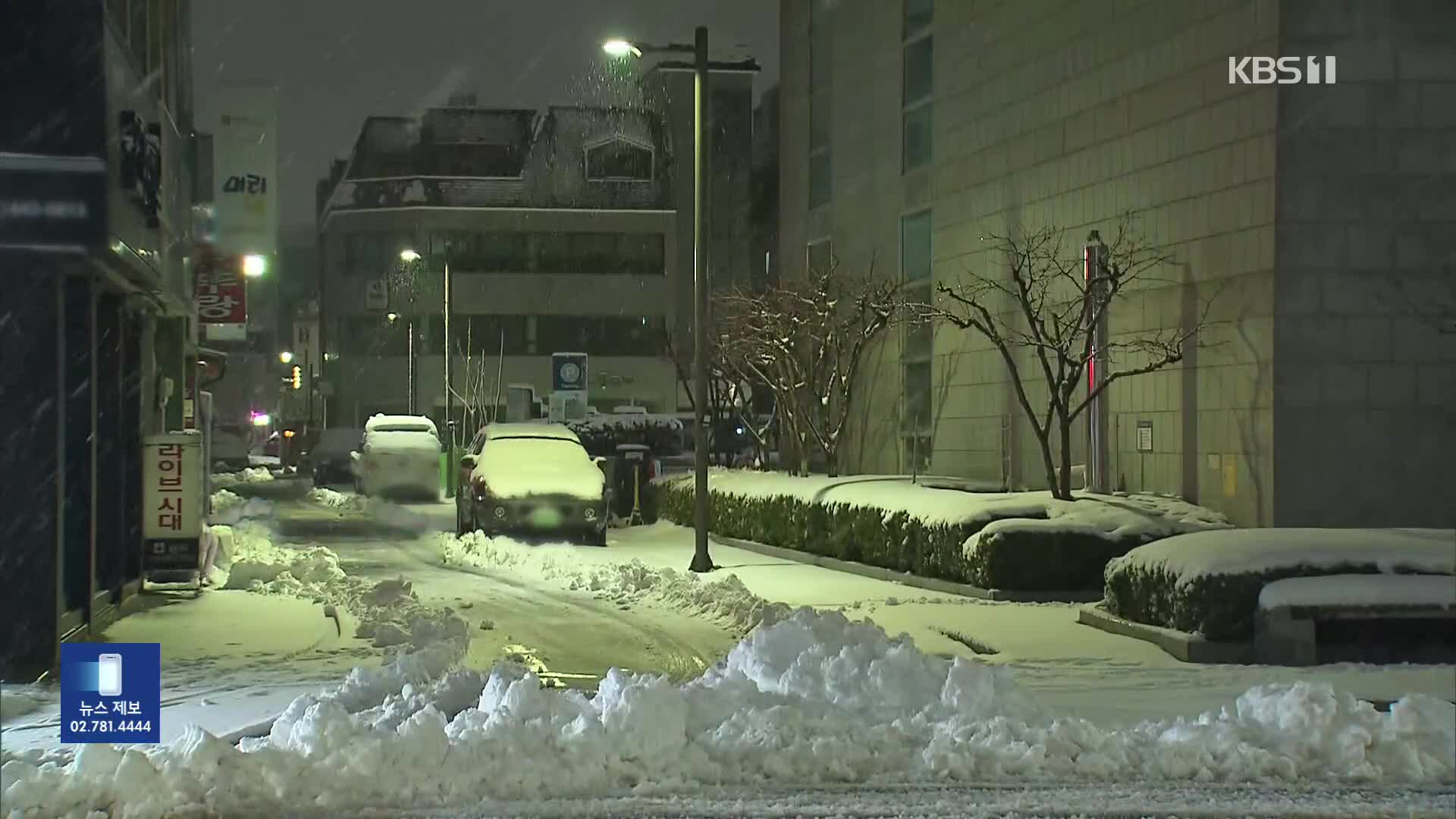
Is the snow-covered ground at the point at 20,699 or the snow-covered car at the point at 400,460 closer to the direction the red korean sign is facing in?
the snow-covered ground

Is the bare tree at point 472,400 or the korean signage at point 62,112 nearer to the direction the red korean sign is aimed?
the korean signage

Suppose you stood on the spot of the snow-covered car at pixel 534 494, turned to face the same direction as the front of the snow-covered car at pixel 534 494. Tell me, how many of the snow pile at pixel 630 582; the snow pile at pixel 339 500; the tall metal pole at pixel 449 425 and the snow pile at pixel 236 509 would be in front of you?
1

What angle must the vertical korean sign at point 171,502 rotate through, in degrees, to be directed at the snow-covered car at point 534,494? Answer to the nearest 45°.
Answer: approximately 135° to its left

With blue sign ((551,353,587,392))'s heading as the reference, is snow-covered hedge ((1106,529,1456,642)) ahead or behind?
ahead

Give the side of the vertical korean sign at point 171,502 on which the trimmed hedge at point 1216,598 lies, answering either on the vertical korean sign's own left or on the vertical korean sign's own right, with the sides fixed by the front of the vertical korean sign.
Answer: on the vertical korean sign's own left

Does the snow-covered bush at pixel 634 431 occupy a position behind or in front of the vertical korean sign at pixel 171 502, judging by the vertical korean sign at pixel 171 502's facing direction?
behind

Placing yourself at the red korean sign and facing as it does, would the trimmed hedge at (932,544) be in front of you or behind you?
in front

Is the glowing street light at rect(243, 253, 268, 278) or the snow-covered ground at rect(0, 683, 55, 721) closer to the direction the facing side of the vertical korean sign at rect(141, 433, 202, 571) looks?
the snow-covered ground

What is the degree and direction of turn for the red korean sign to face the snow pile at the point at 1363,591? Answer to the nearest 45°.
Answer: approximately 45° to its left
